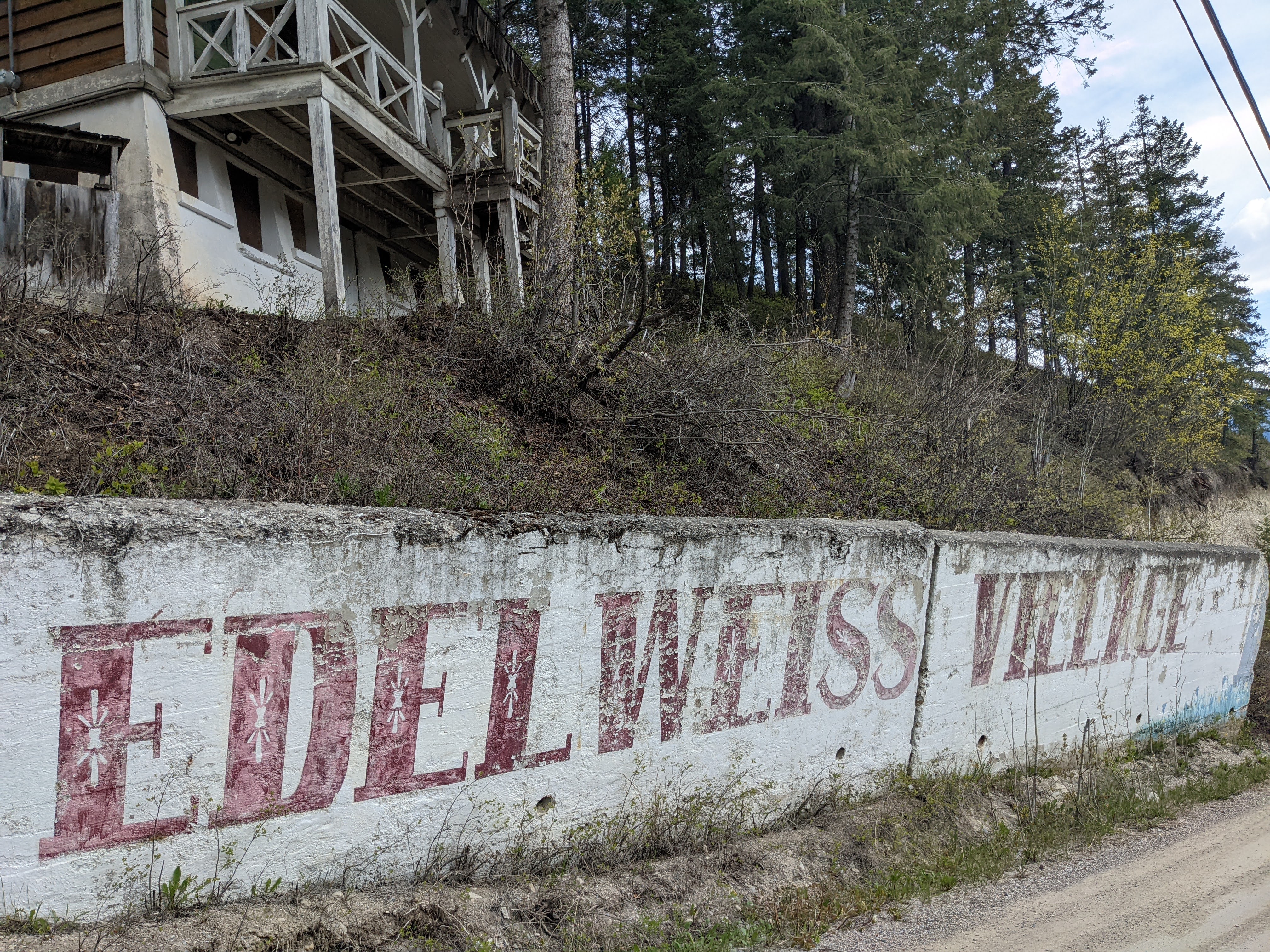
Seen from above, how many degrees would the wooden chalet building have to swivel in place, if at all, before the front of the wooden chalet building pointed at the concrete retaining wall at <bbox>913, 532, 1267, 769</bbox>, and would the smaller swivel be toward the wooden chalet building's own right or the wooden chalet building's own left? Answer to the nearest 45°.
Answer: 0° — it already faces it

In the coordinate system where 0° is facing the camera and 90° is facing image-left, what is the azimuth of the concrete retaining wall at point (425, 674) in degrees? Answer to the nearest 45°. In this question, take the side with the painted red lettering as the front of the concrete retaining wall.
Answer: approximately 315°

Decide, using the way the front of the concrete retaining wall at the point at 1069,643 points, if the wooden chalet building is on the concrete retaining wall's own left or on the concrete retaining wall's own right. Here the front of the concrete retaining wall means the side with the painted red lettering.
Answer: on the concrete retaining wall's own right

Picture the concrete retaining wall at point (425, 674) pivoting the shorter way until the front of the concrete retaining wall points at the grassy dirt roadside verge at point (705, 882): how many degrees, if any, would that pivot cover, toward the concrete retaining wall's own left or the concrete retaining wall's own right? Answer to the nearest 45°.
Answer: approximately 45° to the concrete retaining wall's own left
